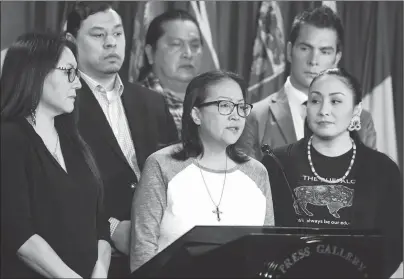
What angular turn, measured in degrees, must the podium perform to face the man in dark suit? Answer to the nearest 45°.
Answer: approximately 180°

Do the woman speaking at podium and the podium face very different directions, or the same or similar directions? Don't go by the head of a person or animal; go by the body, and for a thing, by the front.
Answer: same or similar directions

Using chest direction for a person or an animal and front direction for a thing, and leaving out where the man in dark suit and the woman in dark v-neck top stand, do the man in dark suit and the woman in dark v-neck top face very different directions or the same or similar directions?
same or similar directions

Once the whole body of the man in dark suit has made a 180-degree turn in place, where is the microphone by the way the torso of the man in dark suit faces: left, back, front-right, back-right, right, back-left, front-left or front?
back-right

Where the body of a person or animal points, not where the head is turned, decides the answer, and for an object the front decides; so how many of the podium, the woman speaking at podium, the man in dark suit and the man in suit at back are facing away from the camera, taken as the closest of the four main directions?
0

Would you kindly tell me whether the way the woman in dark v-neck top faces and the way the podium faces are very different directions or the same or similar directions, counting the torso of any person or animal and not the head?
same or similar directions

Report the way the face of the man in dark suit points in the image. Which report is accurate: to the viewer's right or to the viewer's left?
to the viewer's right

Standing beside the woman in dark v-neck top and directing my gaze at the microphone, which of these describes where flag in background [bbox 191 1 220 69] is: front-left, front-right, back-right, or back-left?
front-left

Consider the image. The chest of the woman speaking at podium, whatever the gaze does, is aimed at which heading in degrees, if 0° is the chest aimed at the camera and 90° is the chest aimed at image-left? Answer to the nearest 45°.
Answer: approximately 315°

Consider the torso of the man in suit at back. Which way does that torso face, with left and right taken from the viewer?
facing the viewer

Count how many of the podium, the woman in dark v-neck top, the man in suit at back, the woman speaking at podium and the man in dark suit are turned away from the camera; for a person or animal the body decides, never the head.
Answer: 0

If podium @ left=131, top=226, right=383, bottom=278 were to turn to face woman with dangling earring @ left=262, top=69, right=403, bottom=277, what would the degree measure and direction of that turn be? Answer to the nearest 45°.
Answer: approximately 135° to its left

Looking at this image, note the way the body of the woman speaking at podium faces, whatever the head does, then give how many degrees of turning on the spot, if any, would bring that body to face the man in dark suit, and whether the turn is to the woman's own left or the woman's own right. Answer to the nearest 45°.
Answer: approximately 180°
